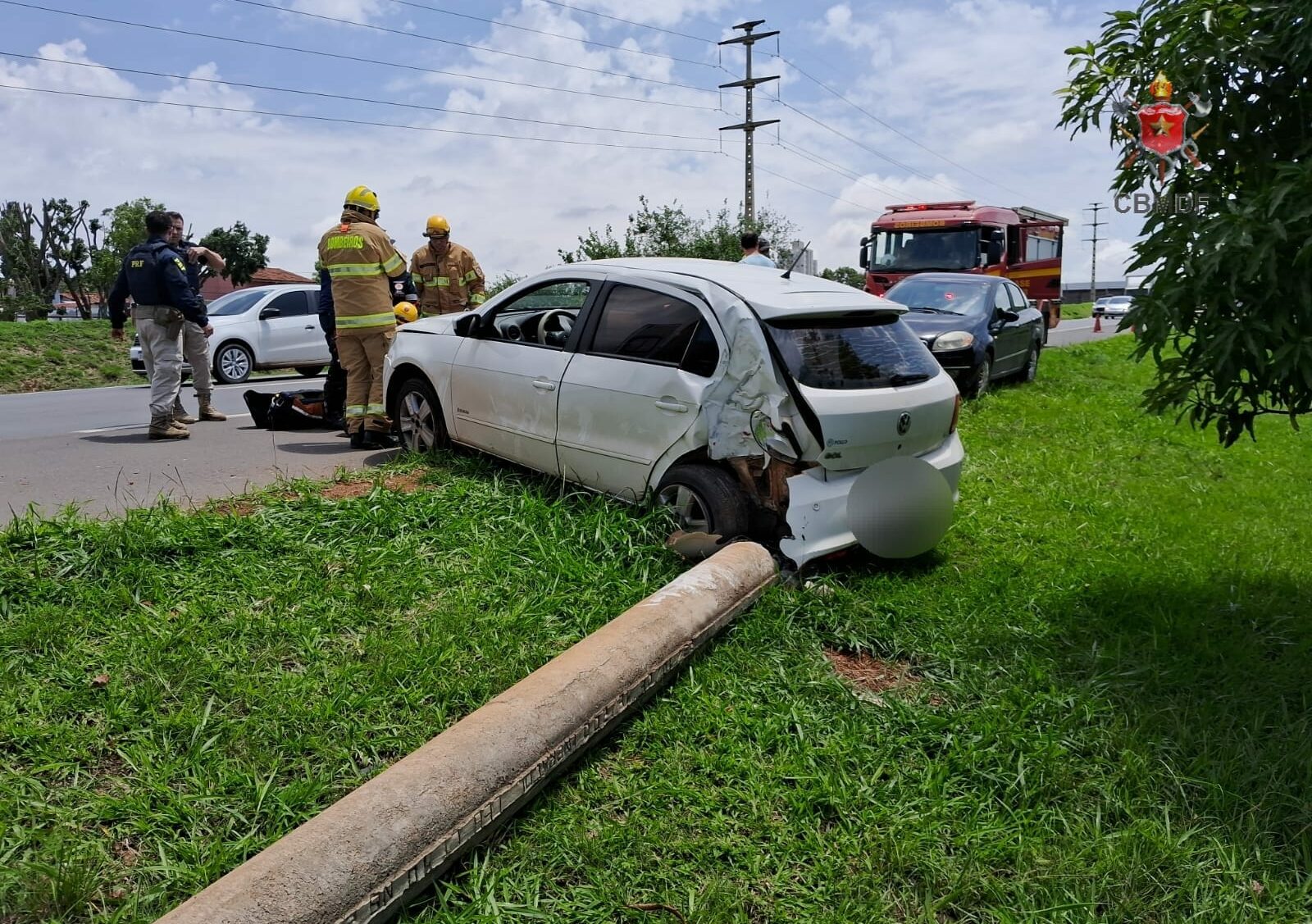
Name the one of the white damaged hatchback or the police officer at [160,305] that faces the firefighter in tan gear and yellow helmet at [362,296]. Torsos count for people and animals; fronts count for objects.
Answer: the white damaged hatchback

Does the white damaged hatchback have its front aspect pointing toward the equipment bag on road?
yes

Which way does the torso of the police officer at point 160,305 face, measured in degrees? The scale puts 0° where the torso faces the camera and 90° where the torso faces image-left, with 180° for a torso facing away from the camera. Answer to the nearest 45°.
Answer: approximately 225°

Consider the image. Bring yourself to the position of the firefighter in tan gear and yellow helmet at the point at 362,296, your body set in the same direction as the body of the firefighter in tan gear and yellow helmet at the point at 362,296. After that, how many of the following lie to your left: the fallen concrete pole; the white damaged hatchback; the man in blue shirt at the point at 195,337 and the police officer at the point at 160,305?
2

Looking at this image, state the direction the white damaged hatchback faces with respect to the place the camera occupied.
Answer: facing away from the viewer and to the left of the viewer

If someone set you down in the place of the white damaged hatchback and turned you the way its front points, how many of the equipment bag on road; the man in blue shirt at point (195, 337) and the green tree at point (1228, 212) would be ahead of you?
2

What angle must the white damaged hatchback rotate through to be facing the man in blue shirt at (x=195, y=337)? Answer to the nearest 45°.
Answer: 0° — it already faces them

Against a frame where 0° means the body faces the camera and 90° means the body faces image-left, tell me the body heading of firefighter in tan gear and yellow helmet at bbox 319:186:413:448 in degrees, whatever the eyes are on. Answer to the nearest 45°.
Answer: approximately 225°

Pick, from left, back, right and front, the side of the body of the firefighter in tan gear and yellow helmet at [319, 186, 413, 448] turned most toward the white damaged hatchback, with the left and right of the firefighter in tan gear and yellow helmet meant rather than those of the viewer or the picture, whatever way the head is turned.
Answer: right
